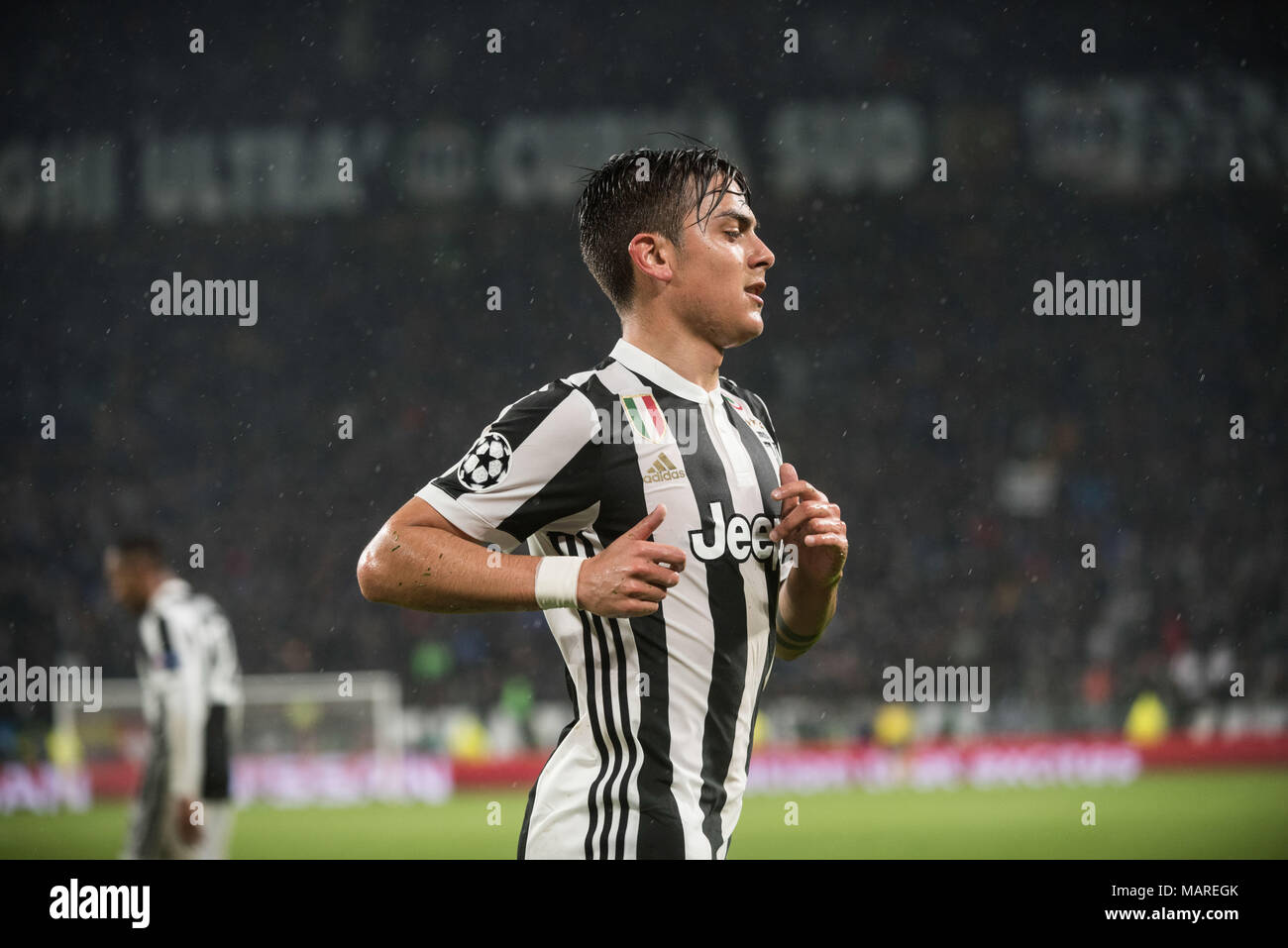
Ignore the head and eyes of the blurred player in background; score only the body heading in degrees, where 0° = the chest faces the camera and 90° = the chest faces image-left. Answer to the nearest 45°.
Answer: approximately 90°

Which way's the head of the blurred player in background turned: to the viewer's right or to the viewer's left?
to the viewer's left
